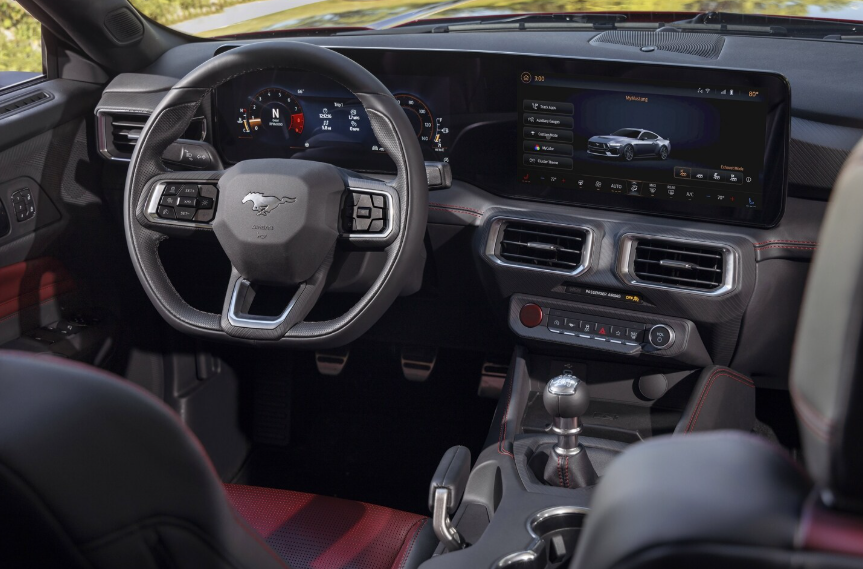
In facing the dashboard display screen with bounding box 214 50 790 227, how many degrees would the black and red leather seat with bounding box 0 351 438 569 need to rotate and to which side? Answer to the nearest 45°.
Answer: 0° — it already faces it

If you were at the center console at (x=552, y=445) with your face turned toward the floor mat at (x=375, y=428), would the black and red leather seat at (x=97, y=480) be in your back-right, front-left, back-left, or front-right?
back-left

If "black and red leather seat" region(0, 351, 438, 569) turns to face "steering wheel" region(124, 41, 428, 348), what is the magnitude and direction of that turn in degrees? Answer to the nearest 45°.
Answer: approximately 45° to its left

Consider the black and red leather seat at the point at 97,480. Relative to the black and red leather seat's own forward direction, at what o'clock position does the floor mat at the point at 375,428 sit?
The floor mat is roughly at 11 o'clock from the black and red leather seat.

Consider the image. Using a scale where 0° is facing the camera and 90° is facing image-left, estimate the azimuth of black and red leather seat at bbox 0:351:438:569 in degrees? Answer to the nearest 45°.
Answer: approximately 225°
